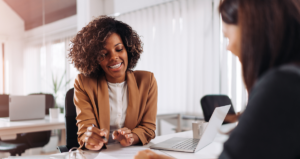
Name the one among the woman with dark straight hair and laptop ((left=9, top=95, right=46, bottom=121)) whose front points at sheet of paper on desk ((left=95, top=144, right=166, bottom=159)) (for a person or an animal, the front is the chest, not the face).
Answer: the woman with dark straight hair

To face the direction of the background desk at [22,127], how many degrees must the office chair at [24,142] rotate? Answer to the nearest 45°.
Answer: approximately 45° to its left

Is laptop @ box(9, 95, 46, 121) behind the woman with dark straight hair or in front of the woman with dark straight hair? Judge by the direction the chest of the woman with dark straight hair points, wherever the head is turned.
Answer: in front

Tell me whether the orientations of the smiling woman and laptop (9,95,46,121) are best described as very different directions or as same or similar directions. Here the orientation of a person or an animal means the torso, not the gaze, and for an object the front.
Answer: very different directions

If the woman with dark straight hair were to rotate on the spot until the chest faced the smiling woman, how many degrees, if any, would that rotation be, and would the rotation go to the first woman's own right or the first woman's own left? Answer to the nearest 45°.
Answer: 0° — they already face them

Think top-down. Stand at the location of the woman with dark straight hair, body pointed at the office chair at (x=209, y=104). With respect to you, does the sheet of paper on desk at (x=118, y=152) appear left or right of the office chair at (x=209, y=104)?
left

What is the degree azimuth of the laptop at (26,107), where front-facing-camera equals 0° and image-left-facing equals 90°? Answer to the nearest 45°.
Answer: approximately 180°

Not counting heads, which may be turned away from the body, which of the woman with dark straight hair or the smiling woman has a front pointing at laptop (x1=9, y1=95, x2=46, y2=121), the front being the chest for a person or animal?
the woman with dark straight hair

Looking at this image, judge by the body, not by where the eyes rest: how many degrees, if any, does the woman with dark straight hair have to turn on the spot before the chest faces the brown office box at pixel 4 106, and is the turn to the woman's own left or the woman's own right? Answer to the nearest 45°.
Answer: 0° — they already face it

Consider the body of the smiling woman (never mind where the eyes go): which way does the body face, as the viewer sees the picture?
toward the camera

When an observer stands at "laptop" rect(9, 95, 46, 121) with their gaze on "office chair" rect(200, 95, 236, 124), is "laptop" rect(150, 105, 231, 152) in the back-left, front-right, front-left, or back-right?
front-right
